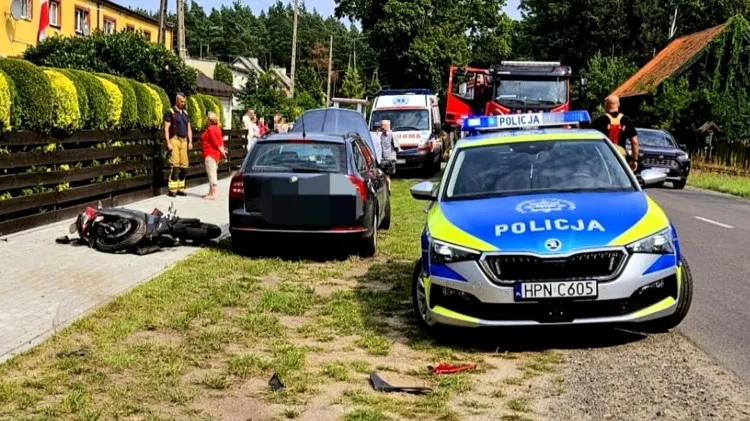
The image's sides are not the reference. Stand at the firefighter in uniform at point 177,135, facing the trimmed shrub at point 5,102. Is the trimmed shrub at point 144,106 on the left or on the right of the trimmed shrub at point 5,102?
right

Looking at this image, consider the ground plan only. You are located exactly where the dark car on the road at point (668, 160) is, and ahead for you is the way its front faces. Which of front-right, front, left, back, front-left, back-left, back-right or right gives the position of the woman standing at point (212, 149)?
right

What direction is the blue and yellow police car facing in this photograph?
toward the camera

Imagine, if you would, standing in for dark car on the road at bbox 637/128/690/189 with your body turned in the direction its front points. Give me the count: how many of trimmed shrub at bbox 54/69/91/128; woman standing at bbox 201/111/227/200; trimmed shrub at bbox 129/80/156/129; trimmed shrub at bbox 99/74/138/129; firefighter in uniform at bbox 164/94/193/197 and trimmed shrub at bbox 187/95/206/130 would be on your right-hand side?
6

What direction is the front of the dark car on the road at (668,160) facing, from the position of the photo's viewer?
facing the viewer and to the right of the viewer

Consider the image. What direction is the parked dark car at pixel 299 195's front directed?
away from the camera

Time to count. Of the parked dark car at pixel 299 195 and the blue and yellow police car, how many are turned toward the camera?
1

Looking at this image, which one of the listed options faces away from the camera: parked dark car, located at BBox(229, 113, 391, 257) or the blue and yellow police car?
the parked dark car

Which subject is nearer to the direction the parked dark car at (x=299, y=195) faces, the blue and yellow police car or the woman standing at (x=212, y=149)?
the woman standing

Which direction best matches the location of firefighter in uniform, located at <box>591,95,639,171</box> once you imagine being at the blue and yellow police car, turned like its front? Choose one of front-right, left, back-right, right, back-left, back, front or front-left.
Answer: back

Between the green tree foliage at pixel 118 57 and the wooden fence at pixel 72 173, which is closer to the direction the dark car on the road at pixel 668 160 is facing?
the wooden fence

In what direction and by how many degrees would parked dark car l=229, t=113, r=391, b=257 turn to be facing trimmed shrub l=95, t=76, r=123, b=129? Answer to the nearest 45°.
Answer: approximately 45° to its left

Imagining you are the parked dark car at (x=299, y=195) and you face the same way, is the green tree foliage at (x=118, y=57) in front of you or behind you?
in front

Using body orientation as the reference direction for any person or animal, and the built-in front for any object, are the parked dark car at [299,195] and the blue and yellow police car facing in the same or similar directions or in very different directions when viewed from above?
very different directions

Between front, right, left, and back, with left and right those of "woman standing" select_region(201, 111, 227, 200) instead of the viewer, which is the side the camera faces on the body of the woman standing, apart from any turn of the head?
left
